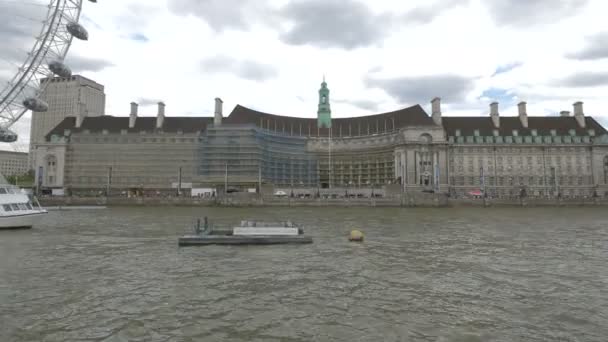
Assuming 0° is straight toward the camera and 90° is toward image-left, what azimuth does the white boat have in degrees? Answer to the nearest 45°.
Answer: approximately 270°
